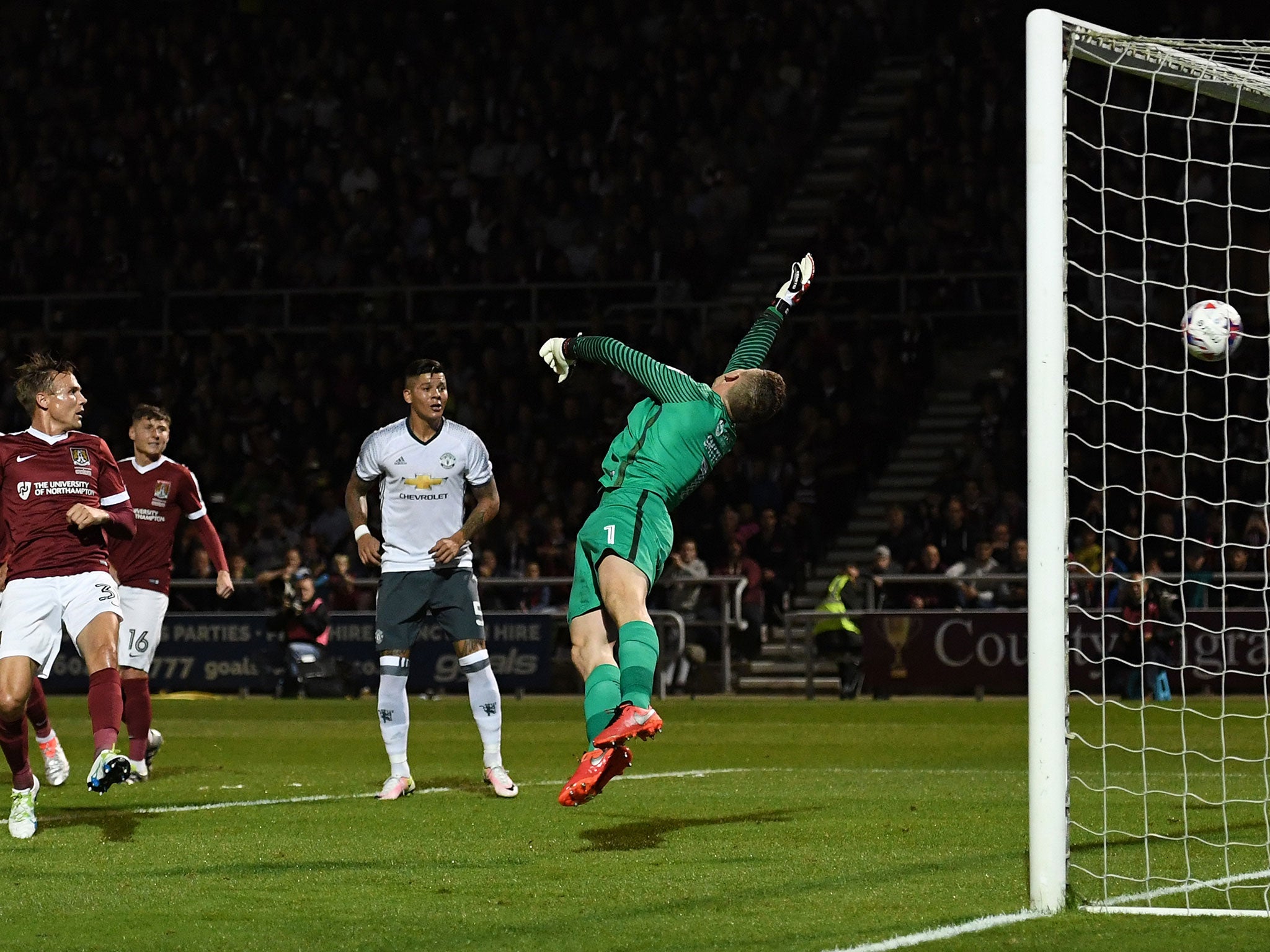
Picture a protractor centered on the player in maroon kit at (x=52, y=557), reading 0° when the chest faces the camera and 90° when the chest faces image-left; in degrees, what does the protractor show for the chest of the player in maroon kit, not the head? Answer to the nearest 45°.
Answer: approximately 0°

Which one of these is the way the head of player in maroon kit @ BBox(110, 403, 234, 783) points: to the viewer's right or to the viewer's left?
to the viewer's right

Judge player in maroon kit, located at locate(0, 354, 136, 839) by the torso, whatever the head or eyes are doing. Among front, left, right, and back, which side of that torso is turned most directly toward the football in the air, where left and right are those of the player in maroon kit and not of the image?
left

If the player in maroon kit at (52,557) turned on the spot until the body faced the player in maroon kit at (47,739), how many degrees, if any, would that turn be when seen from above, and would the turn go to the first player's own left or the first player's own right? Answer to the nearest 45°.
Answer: approximately 180°

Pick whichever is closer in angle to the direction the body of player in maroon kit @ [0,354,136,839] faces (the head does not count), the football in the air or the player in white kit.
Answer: the football in the air

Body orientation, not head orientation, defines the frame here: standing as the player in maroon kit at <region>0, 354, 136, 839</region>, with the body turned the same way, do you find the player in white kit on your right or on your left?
on your left

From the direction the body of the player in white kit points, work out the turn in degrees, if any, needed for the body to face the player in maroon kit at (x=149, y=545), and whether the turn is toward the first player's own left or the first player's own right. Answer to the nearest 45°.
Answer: approximately 135° to the first player's own right

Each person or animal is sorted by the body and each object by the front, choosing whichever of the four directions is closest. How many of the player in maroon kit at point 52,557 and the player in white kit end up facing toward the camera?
2

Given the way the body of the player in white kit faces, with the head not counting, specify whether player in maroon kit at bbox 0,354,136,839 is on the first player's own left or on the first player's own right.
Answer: on the first player's own right
